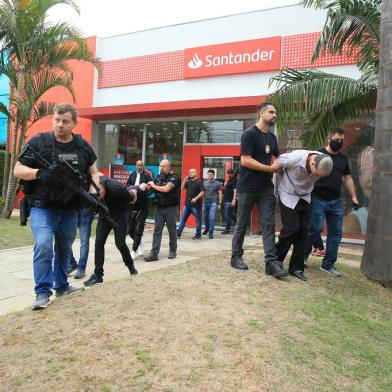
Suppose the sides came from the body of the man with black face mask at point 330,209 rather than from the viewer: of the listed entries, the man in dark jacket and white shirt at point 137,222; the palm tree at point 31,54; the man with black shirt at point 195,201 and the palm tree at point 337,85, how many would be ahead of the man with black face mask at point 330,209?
0

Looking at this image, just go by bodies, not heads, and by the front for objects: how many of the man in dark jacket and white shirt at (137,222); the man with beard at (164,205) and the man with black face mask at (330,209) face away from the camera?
0

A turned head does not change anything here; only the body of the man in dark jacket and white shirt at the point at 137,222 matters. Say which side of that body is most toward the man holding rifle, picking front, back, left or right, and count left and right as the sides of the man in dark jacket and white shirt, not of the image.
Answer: front

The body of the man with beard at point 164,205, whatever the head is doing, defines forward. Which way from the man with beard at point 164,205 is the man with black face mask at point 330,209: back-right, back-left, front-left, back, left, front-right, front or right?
left

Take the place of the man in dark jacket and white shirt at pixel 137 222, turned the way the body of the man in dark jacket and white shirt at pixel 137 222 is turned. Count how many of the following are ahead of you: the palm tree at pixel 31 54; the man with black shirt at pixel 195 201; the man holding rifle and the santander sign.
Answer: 1

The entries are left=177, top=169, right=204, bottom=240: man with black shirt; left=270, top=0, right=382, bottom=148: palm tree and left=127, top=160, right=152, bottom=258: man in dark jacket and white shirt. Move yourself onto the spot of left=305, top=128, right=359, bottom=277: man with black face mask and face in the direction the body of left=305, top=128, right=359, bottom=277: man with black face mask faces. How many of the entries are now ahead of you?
0

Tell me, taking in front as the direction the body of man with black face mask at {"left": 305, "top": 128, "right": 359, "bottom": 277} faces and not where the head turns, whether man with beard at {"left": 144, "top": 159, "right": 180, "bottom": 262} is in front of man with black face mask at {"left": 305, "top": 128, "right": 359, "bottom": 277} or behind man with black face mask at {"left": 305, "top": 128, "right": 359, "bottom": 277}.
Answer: behind

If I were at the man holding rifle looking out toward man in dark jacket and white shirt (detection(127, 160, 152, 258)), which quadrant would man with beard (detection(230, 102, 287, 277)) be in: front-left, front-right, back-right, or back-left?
front-right

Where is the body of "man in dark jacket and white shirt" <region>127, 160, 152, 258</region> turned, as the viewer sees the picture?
toward the camera

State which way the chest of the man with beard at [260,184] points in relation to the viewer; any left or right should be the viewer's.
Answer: facing the viewer and to the right of the viewer

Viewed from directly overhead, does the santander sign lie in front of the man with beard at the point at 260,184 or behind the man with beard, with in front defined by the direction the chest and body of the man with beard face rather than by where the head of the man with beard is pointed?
behind

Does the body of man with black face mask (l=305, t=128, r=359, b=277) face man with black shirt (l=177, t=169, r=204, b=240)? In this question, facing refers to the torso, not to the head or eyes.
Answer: no

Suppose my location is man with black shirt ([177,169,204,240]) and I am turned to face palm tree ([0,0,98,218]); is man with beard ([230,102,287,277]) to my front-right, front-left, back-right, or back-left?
back-left

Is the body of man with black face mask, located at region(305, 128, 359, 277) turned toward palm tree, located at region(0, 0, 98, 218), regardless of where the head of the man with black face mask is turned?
no

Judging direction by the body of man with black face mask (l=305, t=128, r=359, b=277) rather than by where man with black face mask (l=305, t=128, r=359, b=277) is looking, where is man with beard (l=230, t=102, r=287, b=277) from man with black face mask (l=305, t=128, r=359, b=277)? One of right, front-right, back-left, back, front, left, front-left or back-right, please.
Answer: right

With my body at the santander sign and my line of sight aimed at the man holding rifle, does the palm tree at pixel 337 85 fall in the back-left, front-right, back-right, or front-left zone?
front-left

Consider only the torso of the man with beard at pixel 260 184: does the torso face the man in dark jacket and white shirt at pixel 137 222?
no

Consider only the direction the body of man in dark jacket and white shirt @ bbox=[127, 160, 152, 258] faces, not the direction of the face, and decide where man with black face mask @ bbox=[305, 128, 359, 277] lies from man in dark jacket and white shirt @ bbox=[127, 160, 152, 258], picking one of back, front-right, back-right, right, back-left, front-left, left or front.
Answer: front-left

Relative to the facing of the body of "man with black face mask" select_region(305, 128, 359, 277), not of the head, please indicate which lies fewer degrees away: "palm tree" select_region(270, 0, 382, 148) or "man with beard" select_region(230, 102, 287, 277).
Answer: the man with beard

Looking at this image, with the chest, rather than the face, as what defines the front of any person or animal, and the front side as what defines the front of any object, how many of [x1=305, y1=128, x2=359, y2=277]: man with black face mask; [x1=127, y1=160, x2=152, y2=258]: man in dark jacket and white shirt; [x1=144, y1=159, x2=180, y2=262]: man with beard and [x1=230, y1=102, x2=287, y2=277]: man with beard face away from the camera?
0
